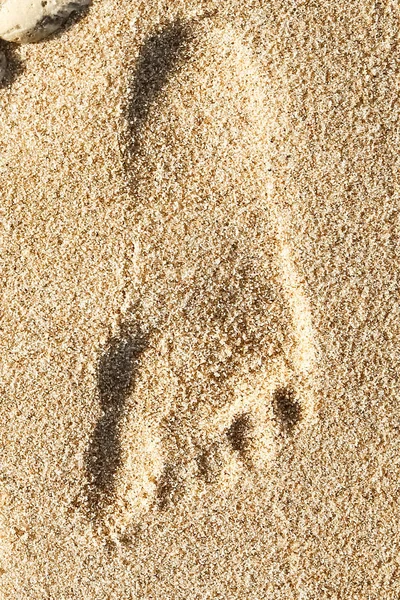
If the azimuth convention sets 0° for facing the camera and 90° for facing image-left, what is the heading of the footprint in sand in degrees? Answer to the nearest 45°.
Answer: approximately 0°
